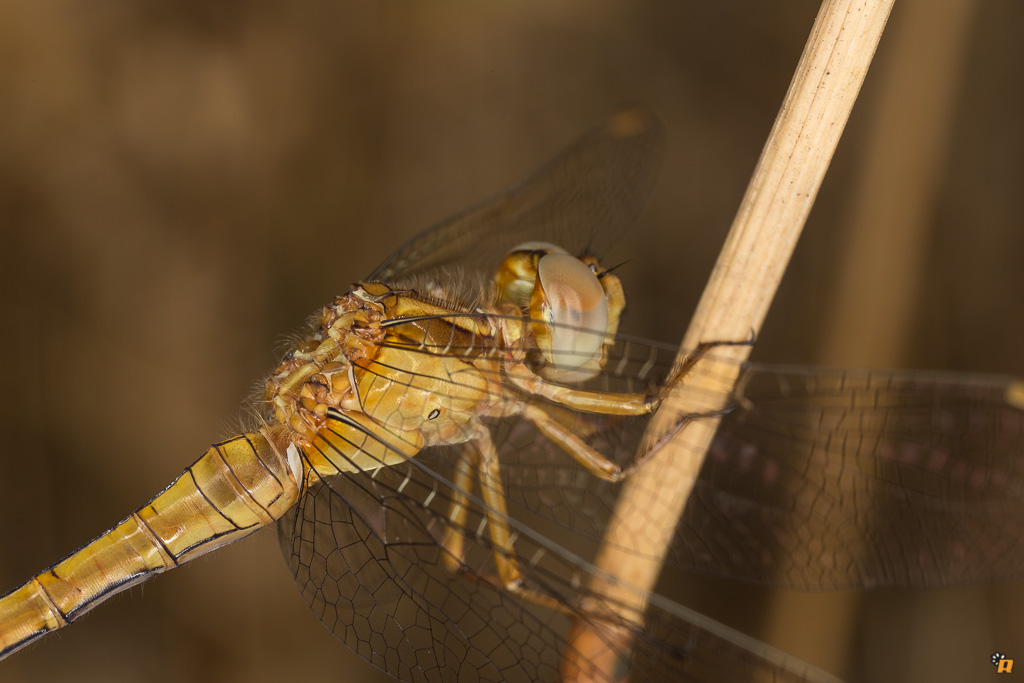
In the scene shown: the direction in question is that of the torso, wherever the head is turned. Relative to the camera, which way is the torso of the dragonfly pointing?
to the viewer's right
